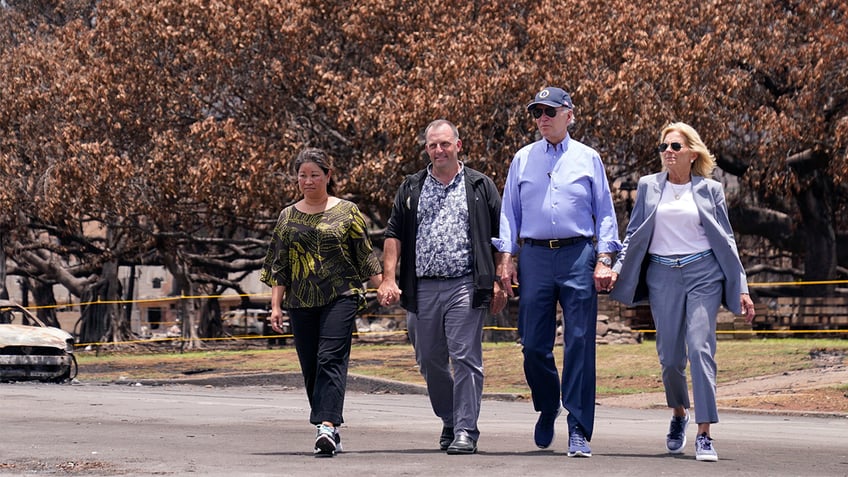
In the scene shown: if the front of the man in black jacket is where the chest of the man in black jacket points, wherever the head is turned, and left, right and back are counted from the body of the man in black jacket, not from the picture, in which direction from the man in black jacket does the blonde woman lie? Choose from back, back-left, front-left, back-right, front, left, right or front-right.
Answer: left

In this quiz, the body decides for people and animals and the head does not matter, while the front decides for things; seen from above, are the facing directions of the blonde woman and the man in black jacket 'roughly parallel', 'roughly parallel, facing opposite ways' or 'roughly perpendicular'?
roughly parallel

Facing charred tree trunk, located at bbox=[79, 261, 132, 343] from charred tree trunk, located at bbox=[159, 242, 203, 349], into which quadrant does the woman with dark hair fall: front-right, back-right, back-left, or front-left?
back-left

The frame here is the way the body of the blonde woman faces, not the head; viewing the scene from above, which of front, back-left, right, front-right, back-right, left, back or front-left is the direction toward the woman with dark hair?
right

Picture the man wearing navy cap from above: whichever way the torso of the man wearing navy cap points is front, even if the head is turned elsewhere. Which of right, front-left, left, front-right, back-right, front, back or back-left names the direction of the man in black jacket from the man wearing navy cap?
right

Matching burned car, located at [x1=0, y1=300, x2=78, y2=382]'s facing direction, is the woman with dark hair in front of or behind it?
in front

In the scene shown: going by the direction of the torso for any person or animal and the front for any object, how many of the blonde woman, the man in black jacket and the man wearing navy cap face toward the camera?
3

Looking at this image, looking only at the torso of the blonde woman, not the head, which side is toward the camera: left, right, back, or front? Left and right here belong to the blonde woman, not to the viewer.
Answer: front

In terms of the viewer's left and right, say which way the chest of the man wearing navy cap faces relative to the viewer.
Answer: facing the viewer

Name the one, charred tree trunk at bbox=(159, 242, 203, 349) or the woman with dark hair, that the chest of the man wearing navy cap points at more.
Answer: the woman with dark hair

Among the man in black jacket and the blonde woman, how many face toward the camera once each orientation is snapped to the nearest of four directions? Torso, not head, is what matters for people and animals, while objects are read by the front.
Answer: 2

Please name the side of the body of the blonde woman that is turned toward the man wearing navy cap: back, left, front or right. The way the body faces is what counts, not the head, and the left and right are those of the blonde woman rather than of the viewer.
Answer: right

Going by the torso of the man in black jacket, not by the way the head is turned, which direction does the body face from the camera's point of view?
toward the camera

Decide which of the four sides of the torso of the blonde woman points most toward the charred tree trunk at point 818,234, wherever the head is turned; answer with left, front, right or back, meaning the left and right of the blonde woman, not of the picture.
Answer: back

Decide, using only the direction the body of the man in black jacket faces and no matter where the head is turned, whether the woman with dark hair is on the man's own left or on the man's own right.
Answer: on the man's own right
